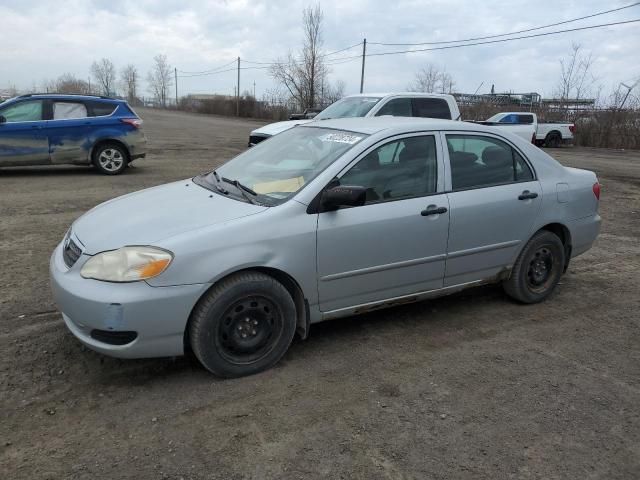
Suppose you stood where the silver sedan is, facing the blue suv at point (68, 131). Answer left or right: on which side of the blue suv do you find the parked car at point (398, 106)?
right

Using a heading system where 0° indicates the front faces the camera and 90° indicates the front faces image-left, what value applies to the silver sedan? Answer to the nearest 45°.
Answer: approximately 45°

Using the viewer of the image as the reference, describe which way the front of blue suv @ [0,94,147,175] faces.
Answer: facing to the left of the viewer

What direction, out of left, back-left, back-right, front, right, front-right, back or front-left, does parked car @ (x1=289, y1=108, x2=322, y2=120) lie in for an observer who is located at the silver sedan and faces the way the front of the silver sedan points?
back-right

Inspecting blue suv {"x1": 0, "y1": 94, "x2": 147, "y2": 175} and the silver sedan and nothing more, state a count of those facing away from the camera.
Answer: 0

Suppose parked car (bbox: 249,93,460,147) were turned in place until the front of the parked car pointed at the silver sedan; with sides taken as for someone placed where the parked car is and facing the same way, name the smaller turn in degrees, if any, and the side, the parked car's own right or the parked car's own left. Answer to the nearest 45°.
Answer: approximately 45° to the parked car's own left

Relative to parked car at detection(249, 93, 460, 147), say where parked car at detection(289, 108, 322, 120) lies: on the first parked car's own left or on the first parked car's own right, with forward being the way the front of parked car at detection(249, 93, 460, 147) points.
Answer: on the first parked car's own right

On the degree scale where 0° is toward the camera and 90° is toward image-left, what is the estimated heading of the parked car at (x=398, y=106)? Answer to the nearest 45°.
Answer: approximately 45°

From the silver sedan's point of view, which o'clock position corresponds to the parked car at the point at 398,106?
The parked car is roughly at 5 o'clock from the silver sedan.

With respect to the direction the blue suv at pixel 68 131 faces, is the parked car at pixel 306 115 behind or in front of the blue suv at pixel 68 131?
behind

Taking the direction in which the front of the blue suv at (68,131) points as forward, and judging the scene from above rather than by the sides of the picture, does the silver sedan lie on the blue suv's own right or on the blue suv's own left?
on the blue suv's own left
